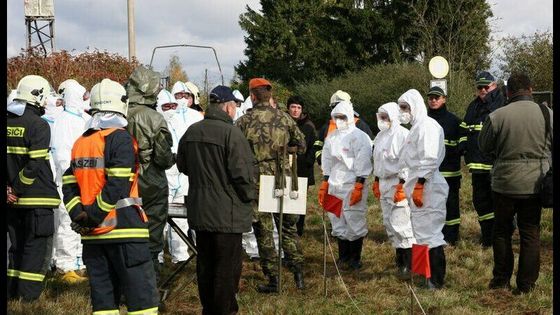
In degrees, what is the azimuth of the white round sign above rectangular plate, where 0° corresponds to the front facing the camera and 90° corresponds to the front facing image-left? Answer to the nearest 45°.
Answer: approximately 0°

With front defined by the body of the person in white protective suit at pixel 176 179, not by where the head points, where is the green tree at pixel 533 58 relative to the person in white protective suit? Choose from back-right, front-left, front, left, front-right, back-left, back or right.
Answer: back-left

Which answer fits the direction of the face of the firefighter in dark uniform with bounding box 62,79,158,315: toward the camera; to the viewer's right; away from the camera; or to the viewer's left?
away from the camera

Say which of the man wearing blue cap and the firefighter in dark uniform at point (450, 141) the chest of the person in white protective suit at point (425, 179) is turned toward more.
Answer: the man wearing blue cap

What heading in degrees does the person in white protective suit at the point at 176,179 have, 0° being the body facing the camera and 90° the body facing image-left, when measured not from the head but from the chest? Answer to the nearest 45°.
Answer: approximately 0°

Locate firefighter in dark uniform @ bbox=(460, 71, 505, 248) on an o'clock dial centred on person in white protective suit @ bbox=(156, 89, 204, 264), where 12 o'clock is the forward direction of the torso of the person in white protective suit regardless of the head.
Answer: The firefighter in dark uniform is roughly at 9 o'clock from the person in white protective suit.
